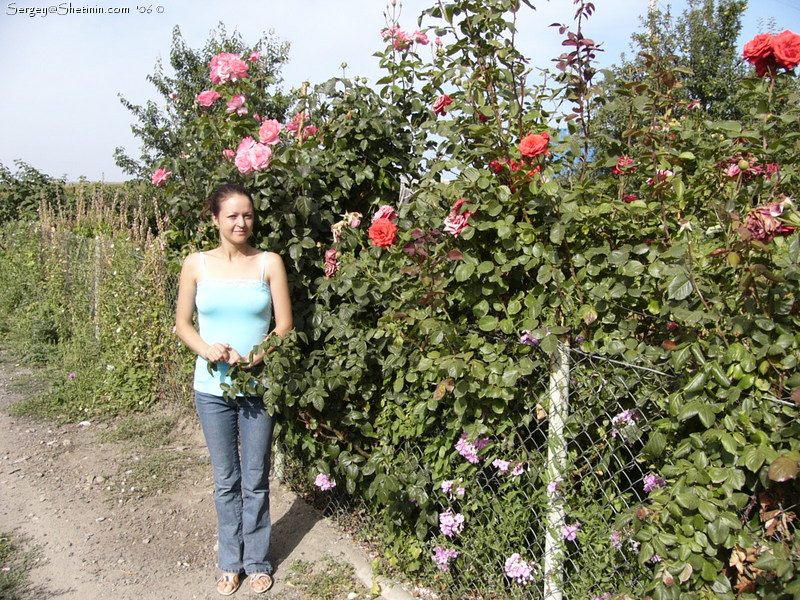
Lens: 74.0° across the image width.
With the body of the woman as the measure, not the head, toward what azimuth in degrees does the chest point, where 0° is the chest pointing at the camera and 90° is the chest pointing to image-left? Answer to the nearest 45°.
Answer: approximately 0°

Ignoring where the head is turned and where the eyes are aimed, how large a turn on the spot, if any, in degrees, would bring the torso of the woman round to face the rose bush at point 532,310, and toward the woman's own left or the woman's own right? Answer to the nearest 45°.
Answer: approximately 45° to the woman's own left
